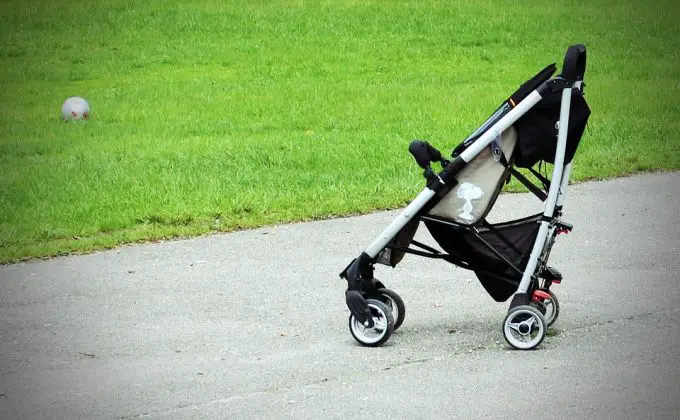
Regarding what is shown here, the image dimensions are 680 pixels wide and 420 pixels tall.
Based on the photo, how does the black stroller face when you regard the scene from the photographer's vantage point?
facing to the left of the viewer

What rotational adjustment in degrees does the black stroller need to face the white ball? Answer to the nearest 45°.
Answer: approximately 45° to its right
